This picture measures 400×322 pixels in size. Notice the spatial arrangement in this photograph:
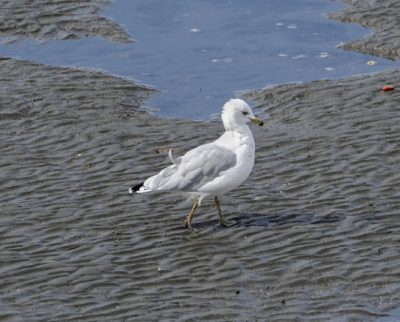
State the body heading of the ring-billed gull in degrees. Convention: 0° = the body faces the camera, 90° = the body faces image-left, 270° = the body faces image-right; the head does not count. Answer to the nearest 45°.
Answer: approximately 270°
